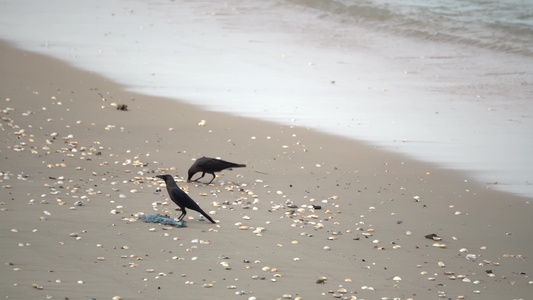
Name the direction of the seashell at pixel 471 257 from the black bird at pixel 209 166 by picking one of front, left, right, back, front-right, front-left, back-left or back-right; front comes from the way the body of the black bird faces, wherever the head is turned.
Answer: back-left

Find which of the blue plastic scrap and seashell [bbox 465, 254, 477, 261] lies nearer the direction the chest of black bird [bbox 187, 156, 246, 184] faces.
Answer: the blue plastic scrap

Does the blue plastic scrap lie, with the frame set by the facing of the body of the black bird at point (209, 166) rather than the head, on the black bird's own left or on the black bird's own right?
on the black bird's own left

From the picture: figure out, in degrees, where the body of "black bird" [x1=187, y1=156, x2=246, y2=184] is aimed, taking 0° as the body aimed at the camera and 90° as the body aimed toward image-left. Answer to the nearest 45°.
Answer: approximately 90°
